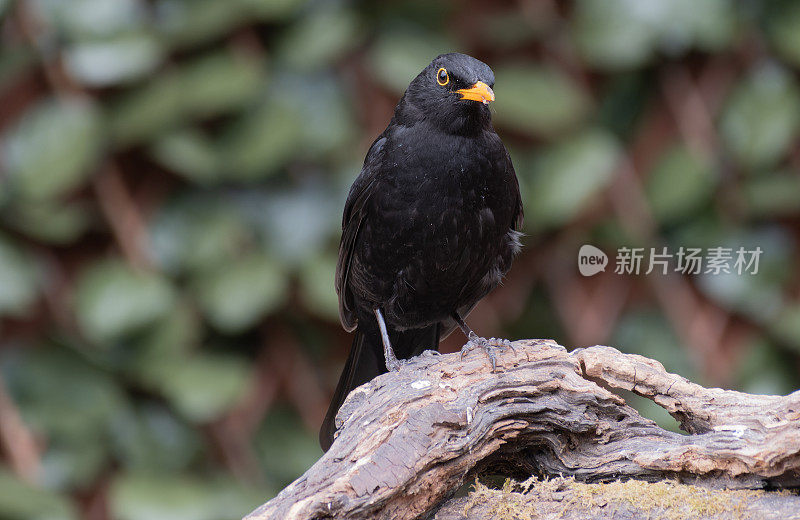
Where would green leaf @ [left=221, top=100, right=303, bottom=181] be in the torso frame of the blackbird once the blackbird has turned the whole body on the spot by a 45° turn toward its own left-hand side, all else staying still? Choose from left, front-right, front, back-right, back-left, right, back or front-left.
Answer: back-left

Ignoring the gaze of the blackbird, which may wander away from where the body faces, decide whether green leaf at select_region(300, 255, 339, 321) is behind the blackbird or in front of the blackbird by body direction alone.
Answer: behind

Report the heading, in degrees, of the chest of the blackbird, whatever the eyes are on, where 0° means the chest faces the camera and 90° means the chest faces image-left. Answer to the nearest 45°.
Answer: approximately 315°

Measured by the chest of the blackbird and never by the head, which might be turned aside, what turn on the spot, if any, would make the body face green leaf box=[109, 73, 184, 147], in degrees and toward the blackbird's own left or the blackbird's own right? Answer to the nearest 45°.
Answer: approximately 180°

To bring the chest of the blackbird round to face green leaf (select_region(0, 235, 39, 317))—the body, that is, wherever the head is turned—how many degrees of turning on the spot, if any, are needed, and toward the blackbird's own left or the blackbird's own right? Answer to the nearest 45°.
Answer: approximately 135° to the blackbird's own right

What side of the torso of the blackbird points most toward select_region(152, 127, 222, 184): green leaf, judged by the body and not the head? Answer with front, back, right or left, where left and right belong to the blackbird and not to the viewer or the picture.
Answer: back
